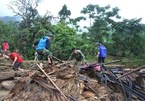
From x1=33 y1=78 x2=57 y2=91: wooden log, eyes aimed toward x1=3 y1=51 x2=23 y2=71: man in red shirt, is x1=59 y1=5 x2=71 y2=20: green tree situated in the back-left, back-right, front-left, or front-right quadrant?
front-right

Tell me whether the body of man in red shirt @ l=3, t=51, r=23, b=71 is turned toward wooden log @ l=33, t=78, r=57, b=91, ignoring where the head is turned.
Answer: no
